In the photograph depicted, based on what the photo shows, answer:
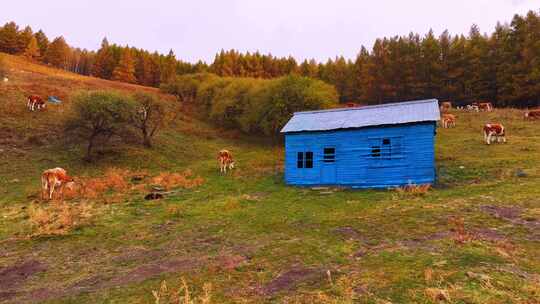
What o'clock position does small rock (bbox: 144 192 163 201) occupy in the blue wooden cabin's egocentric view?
The small rock is roughly at 2 o'clock from the blue wooden cabin.

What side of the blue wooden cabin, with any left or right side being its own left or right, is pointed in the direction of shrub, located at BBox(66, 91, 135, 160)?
right

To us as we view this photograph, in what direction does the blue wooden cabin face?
facing the viewer

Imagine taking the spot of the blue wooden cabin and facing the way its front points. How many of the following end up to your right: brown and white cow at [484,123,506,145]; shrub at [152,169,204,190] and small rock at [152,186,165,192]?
2

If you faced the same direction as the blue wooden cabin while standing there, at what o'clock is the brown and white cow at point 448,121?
The brown and white cow is roughly at 7 o'clock from the blue wooden cabin.

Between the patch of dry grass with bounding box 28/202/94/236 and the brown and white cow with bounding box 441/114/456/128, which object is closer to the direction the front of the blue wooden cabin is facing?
the patch of dry grass

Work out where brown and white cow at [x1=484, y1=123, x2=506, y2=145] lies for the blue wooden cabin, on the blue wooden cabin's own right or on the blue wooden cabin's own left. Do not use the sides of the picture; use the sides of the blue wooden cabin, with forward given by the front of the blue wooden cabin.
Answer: on the blue wooden cabin's own left

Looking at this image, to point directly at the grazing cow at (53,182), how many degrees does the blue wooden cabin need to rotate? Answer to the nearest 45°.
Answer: approximately 90° to its right

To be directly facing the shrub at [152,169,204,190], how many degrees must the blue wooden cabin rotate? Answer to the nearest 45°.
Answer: approximately 90° to its right

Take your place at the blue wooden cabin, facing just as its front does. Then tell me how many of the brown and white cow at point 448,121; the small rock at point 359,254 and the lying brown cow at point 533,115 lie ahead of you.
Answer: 1

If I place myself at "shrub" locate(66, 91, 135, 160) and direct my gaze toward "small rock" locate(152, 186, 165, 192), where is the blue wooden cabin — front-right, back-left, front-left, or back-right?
front-left

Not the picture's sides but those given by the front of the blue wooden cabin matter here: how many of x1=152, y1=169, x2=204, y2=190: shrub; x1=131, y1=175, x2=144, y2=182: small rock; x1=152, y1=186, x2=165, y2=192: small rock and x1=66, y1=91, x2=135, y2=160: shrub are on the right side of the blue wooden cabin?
4

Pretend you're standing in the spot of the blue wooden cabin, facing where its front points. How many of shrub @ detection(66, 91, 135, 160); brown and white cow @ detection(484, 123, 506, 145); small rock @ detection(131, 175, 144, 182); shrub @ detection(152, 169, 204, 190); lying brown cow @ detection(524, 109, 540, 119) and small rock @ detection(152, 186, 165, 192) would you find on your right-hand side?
4

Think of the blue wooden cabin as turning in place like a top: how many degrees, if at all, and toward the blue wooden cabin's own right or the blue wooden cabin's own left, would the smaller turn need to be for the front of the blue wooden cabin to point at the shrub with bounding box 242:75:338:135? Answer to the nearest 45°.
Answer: approximately 135° to the blue wooden cabin's own right

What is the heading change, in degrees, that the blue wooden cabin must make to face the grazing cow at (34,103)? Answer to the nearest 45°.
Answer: approximately 90° to its right

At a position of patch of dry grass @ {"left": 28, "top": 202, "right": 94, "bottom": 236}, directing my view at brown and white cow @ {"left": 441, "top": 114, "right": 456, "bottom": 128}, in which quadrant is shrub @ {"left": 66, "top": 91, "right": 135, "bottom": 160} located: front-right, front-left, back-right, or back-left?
front-left

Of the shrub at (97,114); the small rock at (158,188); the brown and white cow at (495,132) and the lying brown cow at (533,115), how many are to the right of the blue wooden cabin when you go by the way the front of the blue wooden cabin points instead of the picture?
2

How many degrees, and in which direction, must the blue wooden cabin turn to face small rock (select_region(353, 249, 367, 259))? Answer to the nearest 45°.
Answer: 0° — it already faces it

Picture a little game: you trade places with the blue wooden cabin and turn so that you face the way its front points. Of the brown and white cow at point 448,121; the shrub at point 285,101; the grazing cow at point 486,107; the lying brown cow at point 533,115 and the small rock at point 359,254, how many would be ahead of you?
1
